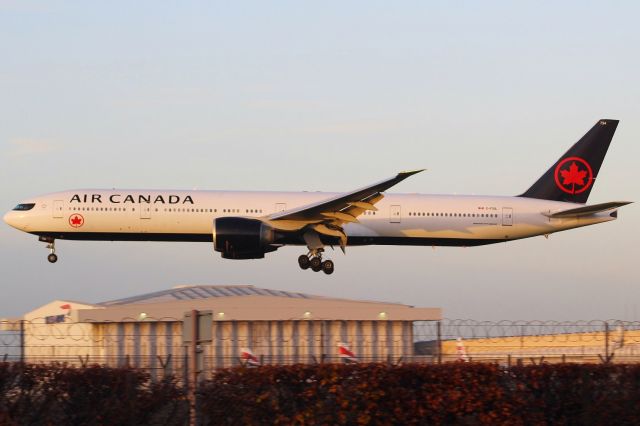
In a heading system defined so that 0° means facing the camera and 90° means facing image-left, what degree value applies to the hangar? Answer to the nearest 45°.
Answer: approximately 0°

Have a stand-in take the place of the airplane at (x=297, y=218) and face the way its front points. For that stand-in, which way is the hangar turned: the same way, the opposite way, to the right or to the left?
to the left

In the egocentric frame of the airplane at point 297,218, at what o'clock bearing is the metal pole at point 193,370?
The metal pole is roughly at 9 o'clock from the airplane.

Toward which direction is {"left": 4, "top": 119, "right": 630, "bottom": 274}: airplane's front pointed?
to the viewer's left

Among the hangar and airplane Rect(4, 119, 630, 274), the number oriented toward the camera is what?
1
